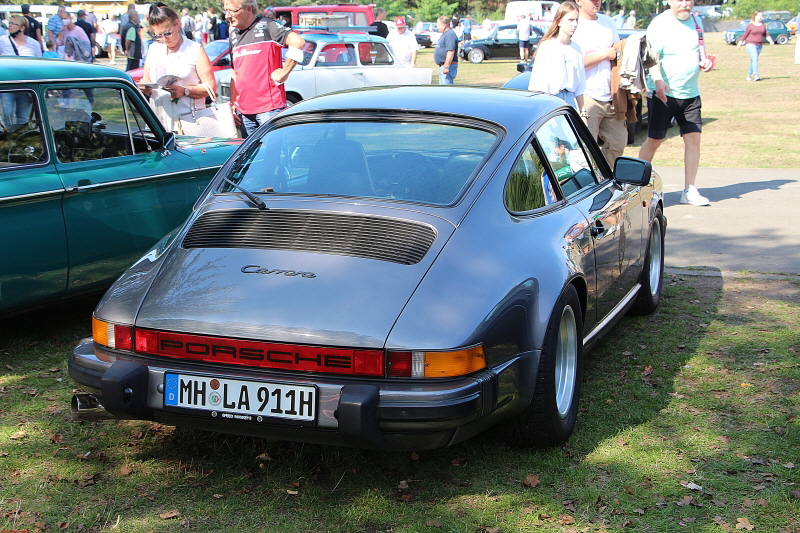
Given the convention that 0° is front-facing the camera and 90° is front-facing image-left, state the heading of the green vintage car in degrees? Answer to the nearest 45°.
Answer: approximately 225°

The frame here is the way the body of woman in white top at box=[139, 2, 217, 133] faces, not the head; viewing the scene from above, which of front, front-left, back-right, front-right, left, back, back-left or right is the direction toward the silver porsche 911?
front-left

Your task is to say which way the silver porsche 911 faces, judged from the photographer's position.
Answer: facing away from the viewer and to the right of the viewer

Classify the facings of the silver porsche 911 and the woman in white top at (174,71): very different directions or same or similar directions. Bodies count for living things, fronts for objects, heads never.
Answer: very different directions

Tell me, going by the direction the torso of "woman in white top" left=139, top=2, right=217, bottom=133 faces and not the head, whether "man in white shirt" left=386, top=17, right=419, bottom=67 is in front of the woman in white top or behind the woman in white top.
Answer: behind

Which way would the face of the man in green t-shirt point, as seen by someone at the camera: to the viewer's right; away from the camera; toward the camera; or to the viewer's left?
toward the camera

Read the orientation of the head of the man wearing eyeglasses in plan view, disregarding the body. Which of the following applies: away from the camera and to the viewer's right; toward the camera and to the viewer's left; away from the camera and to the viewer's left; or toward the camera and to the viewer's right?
toward the camera and to the viewer's left

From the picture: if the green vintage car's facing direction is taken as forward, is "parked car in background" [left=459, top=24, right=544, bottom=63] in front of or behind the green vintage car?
in front

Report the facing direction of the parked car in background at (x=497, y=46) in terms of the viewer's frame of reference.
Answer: facing to the left of the viewer

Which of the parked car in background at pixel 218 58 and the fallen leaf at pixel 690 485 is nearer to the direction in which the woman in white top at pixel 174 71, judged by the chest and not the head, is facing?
the fallen leaf

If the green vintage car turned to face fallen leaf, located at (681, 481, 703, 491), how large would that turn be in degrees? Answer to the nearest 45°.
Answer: approximately 90° to its right

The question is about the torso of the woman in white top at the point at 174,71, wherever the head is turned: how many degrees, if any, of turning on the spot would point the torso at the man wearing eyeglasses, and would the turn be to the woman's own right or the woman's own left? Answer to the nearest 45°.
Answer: approximately 135° to the woman's own left
